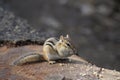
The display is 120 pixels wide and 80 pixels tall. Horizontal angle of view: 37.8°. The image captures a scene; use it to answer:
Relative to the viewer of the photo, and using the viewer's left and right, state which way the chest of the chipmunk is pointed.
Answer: facing to the right of the viewer
